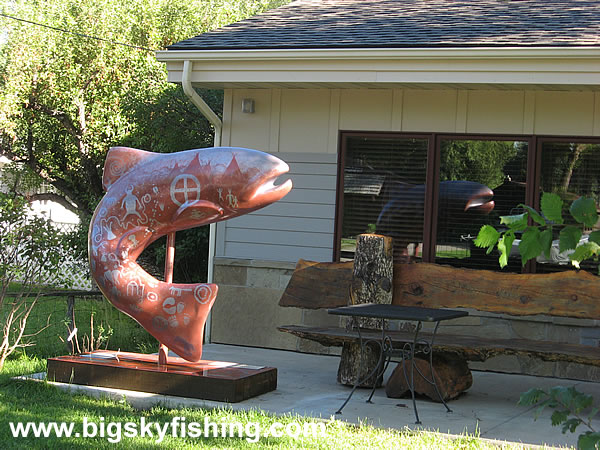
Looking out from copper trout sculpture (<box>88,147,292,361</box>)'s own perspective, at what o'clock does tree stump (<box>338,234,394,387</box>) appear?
The tree stump is roughly at 11 o'clock from the copper trout sculpture.

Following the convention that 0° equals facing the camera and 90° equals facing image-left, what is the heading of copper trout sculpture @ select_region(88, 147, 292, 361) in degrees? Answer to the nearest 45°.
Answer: approximately 270°

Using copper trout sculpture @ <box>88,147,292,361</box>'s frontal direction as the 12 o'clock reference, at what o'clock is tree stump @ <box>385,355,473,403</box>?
The tree stump is roughly at 12 o'clock from the copper trout sculpture.

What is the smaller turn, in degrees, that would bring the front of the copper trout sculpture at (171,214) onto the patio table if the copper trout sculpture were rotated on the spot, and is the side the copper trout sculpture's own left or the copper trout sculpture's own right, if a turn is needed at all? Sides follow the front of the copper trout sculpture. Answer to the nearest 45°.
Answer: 0° — it already faces it

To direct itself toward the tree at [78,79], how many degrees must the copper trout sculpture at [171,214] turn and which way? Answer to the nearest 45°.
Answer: approximately 90° to its left

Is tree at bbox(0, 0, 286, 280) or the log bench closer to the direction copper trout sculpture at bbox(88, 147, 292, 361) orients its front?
the log bench

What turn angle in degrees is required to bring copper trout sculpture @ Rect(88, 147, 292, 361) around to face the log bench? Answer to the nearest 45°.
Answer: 0° — it already faces it
